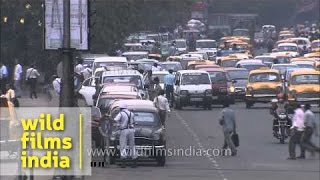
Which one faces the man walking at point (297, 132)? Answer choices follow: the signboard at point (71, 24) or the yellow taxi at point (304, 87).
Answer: the yellow taxi

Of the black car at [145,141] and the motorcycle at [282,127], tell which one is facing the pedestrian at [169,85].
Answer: the black car

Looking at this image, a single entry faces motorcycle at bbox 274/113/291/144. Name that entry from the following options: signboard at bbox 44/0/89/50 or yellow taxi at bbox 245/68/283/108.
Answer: the yellow taxi

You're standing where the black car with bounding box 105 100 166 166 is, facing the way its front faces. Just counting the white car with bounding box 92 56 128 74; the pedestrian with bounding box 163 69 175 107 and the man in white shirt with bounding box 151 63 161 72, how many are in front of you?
0

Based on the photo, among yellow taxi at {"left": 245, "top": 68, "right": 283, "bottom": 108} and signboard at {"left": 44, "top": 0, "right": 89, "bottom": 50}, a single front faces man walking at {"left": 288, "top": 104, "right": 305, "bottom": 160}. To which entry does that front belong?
the yellow taxi

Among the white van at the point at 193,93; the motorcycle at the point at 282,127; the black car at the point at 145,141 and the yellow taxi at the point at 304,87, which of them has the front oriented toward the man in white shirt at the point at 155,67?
the black car

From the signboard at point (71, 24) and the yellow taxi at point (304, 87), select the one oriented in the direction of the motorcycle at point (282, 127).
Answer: the yellow taxi
